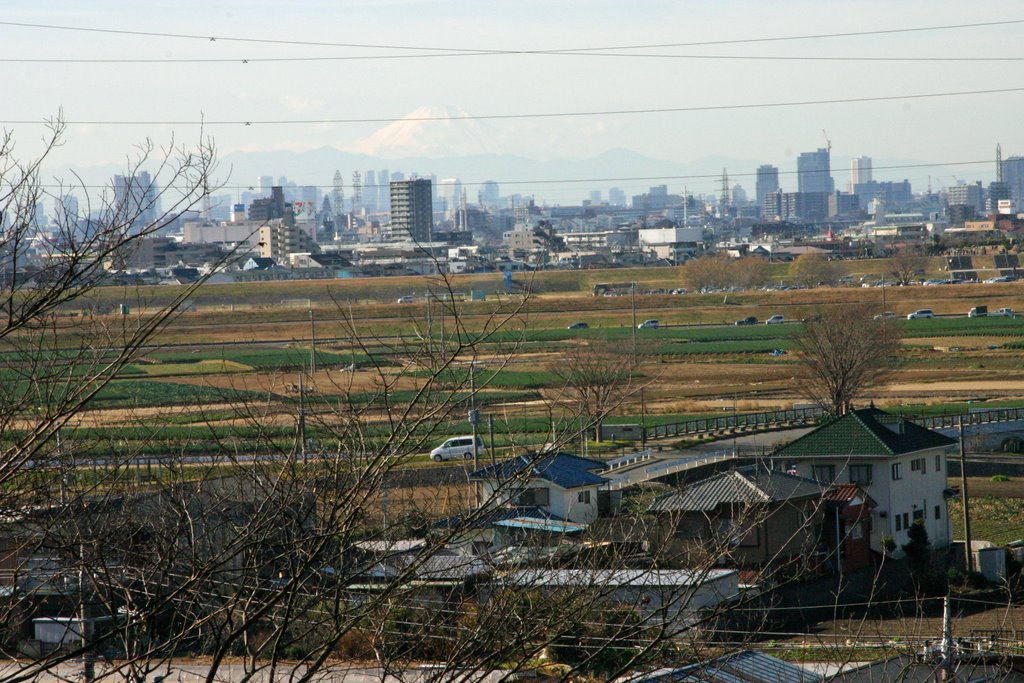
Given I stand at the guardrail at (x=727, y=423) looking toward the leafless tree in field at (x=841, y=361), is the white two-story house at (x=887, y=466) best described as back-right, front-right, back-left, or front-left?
back-right

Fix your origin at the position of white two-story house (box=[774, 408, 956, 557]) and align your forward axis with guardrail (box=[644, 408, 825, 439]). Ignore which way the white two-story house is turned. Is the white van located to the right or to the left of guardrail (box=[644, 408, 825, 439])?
left

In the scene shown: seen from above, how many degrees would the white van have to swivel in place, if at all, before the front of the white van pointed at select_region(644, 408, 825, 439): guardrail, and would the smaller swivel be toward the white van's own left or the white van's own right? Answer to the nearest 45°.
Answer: approximately 135° to the white van's own right

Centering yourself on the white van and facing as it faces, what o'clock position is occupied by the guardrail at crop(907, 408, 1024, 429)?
The guardrail is roughly at 6 o'clock from the white van.

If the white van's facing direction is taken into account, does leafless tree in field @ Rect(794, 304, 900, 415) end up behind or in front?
behind

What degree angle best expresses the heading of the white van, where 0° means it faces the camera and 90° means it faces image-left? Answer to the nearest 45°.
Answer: approximately 90°
